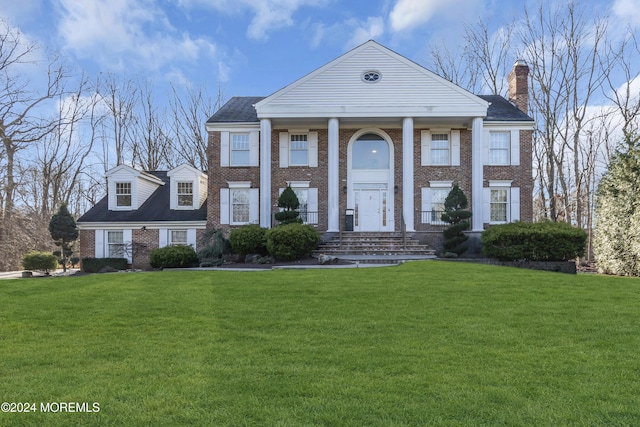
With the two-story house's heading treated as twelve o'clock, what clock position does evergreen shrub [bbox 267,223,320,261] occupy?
The evergreen shrub is roughly at 1 o'clock from the two-story house.

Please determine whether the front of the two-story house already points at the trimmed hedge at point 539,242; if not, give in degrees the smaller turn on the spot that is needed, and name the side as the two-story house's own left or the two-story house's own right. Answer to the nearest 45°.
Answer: approximately 45° to the two-story house's own left

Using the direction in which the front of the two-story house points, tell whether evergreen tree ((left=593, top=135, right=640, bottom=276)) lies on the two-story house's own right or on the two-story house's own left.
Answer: on the two-story house's own left

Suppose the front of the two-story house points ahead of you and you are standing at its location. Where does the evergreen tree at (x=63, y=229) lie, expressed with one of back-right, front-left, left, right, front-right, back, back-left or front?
right

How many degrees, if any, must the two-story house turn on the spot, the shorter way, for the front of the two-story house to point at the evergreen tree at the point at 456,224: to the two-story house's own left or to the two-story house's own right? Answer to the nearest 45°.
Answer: approximately 45° to the two-story house's own left

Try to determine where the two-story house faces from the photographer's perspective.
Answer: facing the viewer

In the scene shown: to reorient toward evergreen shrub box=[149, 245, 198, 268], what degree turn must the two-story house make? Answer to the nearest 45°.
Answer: approximately 45° to its right

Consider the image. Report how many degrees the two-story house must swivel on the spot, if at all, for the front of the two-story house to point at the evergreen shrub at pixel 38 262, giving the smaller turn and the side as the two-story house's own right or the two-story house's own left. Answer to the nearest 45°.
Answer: approximately 90° to the two-story house's own right

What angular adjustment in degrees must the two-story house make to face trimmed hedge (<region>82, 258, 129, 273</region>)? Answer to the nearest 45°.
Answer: approximately 90° to its right

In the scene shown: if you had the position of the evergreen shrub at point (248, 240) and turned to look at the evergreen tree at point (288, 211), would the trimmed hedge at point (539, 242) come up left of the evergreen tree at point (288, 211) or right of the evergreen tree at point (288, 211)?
right
